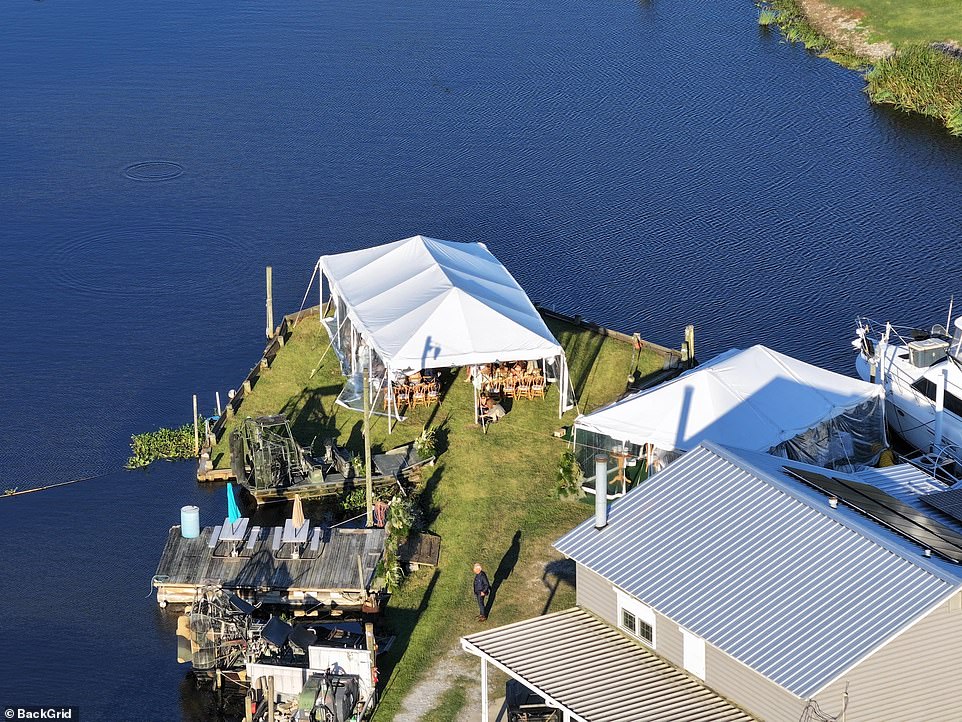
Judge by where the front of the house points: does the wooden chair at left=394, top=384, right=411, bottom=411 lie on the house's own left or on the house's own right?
on the house's own right

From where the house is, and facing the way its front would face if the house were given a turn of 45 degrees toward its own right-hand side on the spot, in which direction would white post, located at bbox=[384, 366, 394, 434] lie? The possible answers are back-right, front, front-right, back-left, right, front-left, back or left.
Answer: front-right

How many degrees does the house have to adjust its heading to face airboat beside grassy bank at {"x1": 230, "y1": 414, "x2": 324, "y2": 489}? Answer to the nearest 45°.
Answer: approximately 90° to its right

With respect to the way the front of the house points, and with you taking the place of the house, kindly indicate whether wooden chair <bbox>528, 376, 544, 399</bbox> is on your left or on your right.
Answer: on your right

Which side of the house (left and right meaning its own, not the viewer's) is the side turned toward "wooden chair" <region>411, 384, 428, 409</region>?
right

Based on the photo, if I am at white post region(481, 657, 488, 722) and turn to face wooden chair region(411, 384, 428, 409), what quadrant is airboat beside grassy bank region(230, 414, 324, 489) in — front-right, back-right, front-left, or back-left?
front-left

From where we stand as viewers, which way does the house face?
facing the viewer and to the left of the viewer

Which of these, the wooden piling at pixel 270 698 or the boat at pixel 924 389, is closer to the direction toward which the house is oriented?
the wooden piling

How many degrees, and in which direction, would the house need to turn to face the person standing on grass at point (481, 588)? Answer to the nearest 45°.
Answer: approximately 90° to its right

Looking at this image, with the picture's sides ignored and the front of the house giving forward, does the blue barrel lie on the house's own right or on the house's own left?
on the house's own right

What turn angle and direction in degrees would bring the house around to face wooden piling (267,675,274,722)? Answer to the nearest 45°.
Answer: approximately 45° to its right

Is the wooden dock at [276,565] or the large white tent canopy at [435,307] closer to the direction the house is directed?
the wooden dock

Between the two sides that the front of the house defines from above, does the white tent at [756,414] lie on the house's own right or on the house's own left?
on the house's own right

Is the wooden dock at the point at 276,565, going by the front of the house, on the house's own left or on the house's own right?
on the house's own right
